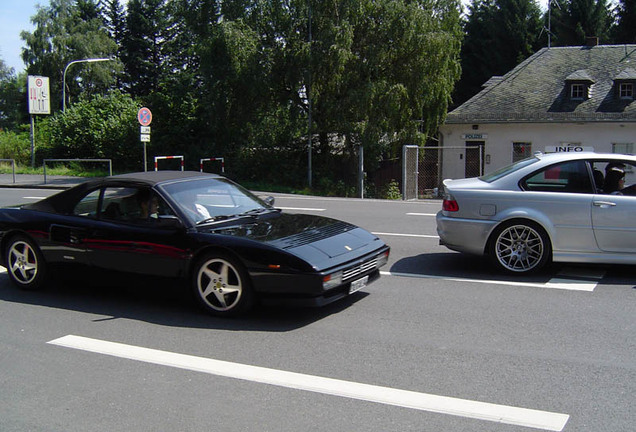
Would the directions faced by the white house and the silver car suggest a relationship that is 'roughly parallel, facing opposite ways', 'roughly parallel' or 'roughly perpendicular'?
roughly perpendicular

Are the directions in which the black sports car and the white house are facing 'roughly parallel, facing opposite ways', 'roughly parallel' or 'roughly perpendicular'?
roughly perpendicular

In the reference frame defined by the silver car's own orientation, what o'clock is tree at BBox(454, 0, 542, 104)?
The tree is roughly at 9 o'clock from the silver car.

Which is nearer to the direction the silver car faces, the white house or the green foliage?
the white house

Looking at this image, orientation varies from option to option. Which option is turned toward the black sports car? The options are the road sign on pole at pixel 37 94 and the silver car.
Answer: the road sign on pole

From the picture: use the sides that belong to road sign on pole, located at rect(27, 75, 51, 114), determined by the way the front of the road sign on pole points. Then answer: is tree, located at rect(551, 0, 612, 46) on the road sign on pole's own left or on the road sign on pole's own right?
on the road sign on pole's own left

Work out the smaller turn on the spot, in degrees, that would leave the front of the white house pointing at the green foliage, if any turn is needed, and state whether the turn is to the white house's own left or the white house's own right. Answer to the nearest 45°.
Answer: approximately 90° to the white house's own right

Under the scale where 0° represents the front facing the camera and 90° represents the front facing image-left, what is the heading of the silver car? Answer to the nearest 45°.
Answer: approximately 270°

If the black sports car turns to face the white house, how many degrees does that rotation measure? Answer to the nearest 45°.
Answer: approximately 90° to its left

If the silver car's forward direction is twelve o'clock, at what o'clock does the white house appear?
The white house is roughly at 9 o'clock from the silver car.
